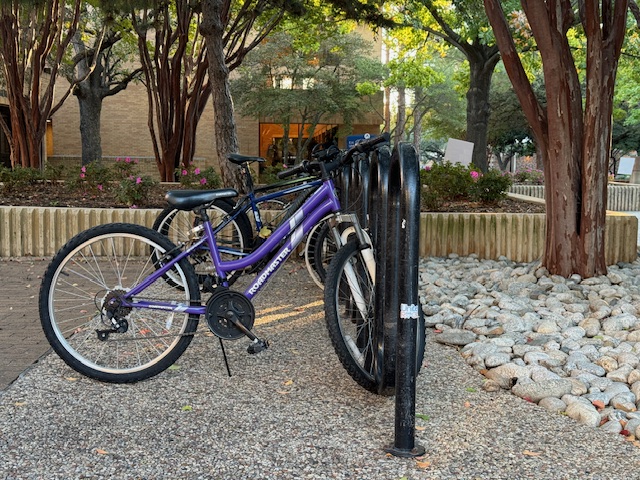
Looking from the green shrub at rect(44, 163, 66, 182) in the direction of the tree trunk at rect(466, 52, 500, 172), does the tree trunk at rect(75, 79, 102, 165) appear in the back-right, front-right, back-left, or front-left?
front-left

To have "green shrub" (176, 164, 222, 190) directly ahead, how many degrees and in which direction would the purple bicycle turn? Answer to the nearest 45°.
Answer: approximately 90° to its left

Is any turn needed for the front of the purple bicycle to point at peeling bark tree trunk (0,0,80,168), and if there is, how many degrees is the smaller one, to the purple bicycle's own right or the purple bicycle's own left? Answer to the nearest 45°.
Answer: approximately 90° to the purple bicycle's own left

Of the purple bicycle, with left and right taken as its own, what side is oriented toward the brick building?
left

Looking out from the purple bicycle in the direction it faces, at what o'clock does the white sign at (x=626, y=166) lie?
The white sign is roughly at 10 o'clock from the purple bicycle.

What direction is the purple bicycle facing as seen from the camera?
to the viewer's right

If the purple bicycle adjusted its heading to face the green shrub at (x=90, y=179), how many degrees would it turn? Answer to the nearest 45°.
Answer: approximately 90° to its left

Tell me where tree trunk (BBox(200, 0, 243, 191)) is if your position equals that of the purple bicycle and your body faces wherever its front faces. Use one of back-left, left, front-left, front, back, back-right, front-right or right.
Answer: left

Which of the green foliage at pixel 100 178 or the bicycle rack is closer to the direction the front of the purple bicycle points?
the bicycle rack

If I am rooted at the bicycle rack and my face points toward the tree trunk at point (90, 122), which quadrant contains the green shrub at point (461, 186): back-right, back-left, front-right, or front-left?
front-right

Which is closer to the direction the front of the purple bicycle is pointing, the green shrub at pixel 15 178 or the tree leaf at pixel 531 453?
the tree leaf

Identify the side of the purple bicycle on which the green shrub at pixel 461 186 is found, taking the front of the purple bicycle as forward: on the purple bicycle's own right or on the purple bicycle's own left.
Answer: on the purple bicycle's own left

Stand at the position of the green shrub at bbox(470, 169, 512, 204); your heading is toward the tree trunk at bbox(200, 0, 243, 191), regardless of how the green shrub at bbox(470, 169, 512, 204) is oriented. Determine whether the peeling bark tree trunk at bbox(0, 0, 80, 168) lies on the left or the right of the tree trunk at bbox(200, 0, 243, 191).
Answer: right

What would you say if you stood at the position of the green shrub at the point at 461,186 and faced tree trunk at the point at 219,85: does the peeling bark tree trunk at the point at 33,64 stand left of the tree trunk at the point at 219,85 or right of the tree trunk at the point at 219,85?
right
